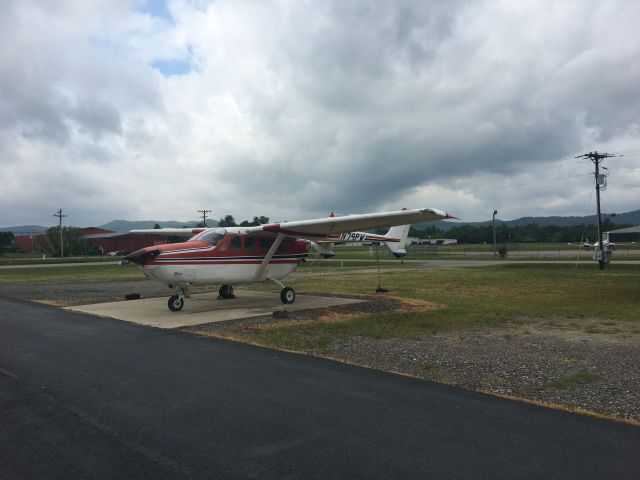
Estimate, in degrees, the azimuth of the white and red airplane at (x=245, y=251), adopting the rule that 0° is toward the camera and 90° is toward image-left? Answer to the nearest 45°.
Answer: approximately 45°
